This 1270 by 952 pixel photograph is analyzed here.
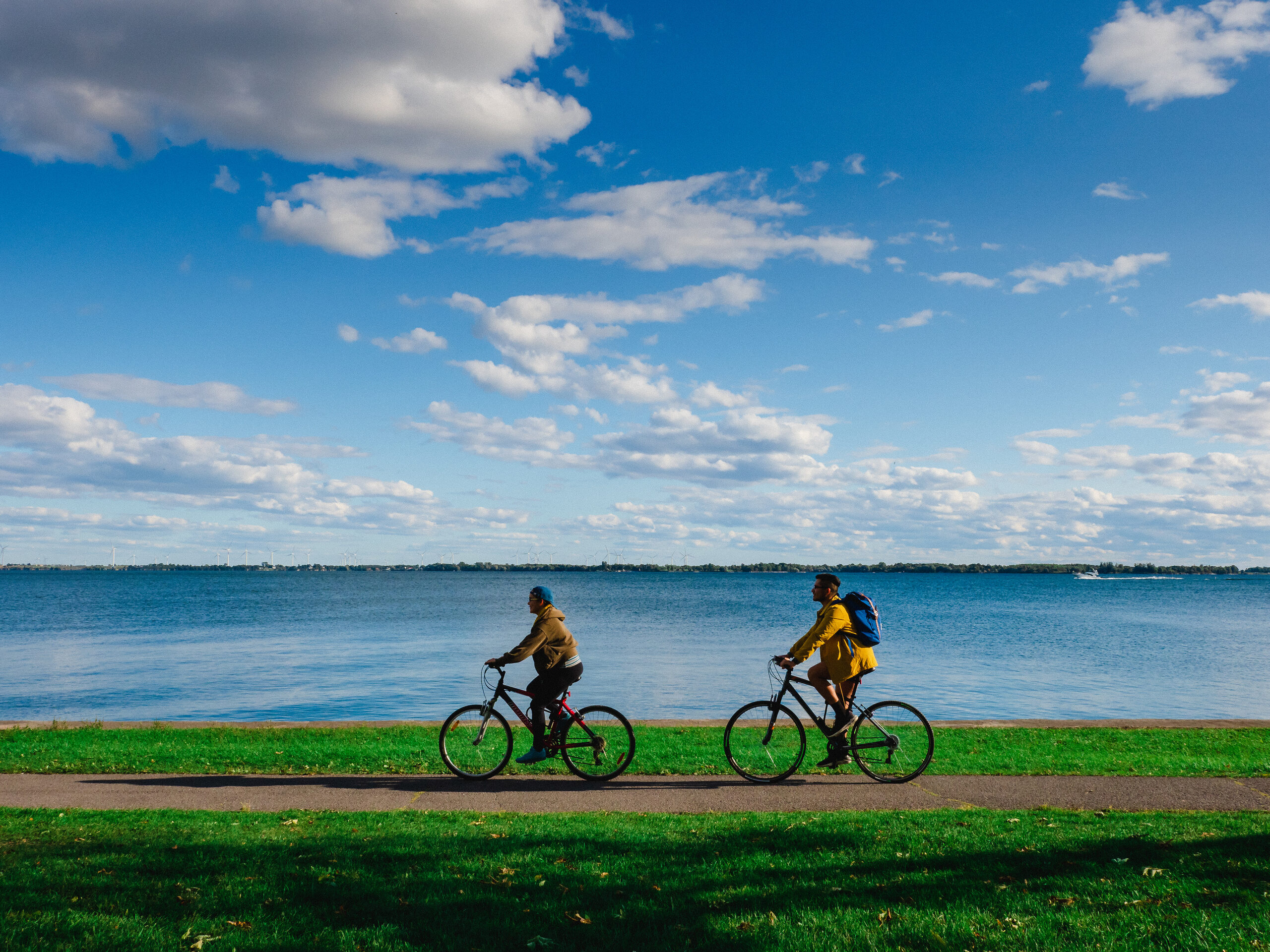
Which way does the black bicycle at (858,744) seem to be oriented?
to the viewer's left

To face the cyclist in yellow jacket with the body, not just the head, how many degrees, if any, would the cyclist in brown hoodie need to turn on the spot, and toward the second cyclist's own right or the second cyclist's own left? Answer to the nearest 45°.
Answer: approximately 180°

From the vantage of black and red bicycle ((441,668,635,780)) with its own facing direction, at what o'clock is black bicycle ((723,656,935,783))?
black bicycle ((723,656,935,783)) is roughly at 6 o'clock from black and red bicycle ((441,668,635,780)).

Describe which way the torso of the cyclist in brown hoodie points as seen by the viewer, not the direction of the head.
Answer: to the viewer's left

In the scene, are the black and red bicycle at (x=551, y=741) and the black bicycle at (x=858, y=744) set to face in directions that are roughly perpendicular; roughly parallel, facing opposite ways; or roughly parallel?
roughly parallel

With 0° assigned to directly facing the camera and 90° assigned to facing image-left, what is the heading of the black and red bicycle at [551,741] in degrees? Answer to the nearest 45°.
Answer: approximately 90°

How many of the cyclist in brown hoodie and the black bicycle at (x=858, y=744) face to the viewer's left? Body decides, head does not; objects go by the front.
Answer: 2

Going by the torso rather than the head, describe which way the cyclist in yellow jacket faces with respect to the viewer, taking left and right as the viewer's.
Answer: facing to the left of the viewer

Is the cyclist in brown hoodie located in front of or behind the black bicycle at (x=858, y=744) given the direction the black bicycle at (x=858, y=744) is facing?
in front

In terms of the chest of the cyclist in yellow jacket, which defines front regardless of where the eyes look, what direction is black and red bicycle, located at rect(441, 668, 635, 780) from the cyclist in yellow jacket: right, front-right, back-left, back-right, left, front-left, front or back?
front

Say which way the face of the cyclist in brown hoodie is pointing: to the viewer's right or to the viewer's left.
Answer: to the viewer's left

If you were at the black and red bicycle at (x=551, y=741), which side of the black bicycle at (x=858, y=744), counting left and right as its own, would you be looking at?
front
